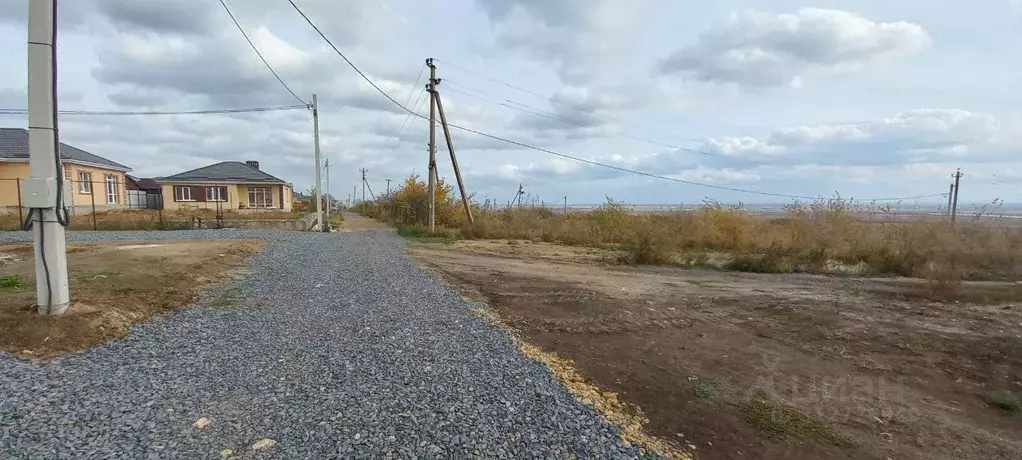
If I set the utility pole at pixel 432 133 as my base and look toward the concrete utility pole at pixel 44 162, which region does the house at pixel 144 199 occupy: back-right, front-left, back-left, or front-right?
back-right

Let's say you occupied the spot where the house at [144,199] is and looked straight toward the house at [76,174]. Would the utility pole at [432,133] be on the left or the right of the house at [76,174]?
left

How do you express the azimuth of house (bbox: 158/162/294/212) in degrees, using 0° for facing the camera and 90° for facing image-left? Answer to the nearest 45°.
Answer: approximately 0°

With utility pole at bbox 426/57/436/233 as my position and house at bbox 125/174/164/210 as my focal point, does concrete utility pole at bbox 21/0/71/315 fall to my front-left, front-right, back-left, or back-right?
back-left

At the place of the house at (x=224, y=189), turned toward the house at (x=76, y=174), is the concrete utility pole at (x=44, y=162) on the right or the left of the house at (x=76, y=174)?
left

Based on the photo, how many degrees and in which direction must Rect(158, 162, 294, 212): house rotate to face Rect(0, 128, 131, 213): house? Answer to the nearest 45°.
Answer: approximately 45° to its right

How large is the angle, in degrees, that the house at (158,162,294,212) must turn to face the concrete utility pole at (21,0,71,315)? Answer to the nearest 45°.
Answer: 0° — it already faces it
